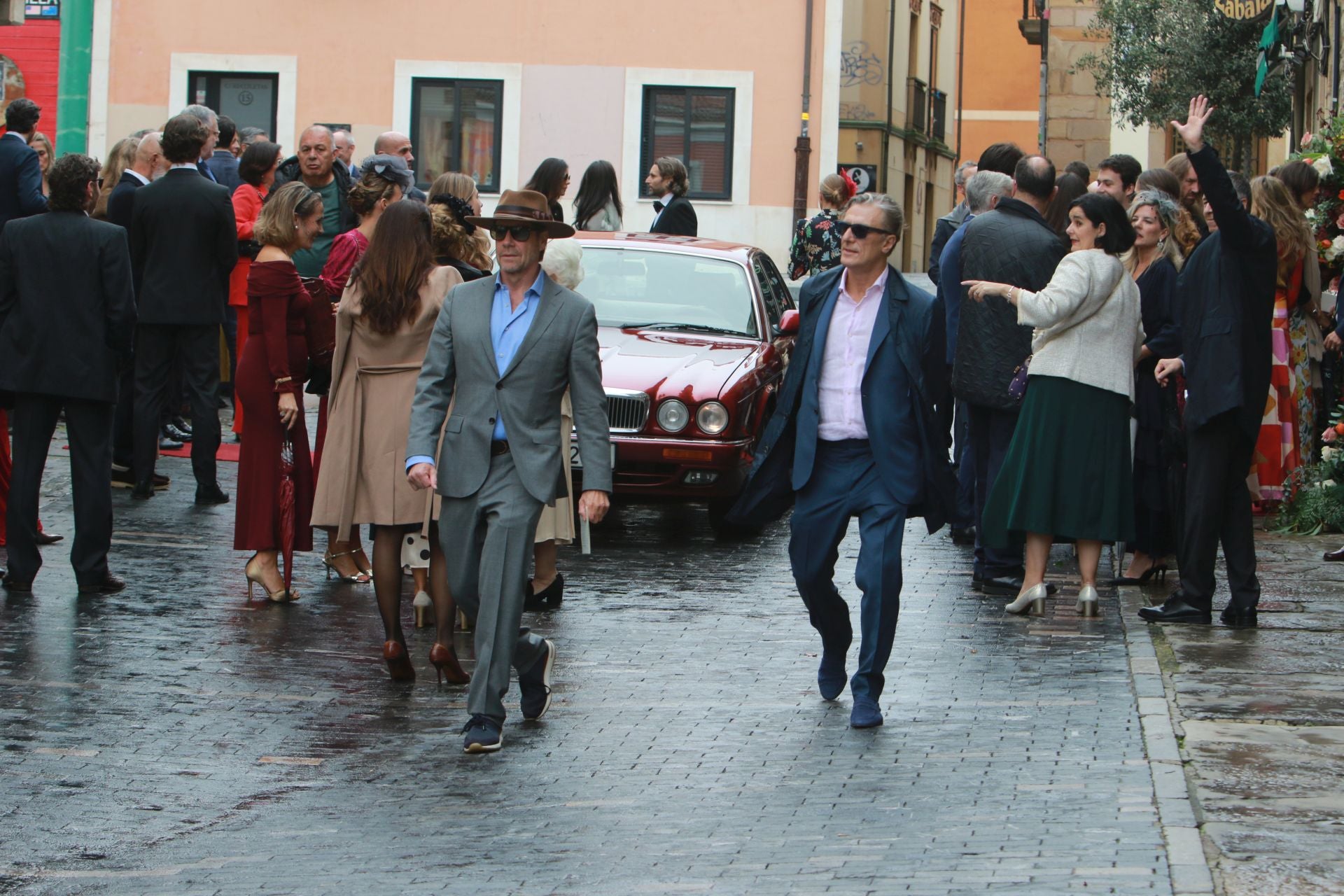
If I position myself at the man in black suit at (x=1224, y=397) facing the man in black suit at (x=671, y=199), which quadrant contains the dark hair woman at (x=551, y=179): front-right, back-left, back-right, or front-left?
front-left

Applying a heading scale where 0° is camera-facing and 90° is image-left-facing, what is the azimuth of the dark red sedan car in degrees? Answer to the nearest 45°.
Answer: approximately 0°

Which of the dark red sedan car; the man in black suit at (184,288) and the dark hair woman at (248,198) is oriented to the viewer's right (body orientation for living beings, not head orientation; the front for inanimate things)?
the dark hair woman

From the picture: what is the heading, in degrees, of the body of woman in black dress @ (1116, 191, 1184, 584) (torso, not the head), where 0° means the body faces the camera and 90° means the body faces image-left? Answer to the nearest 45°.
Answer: approximately 45°

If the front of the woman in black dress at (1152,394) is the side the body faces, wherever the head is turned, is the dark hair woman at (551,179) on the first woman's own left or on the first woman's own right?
on the first woman's own right

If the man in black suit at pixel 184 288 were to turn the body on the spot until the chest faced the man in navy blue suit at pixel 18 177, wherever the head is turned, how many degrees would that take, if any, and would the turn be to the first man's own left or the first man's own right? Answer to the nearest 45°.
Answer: approximately 45° to the first man's own left
